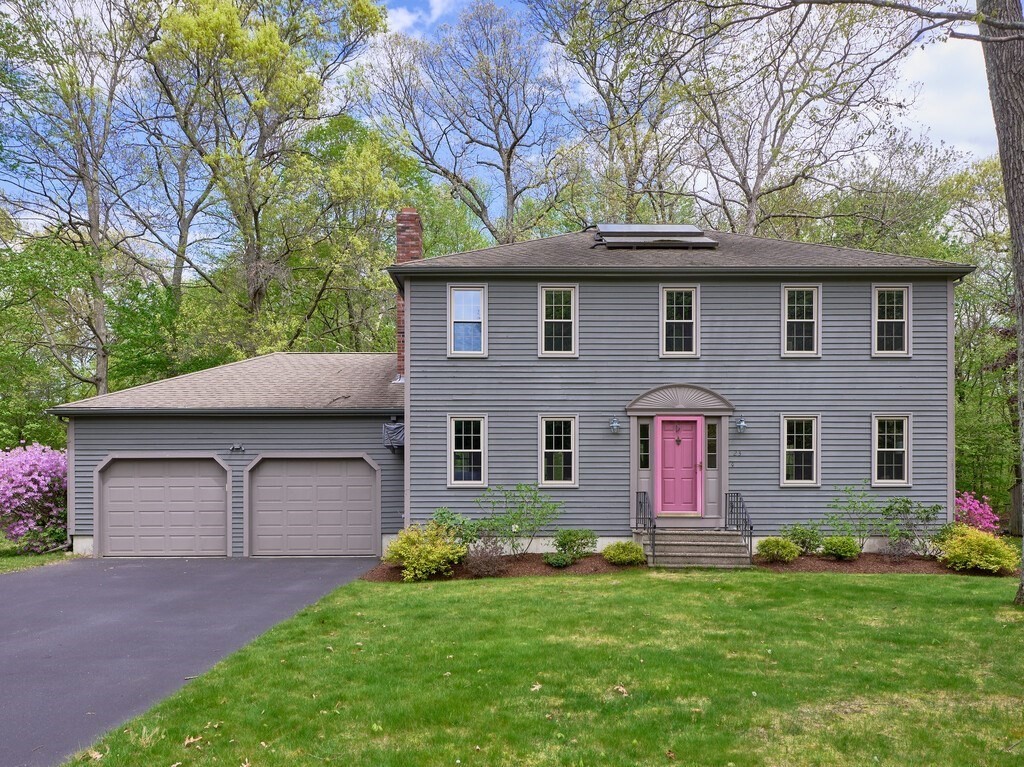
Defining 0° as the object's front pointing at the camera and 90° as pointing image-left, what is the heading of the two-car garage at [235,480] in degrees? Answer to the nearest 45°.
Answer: approximately 0°

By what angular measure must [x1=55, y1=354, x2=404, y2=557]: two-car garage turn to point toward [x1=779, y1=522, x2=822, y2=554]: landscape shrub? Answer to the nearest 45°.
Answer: approximately 45° to its left

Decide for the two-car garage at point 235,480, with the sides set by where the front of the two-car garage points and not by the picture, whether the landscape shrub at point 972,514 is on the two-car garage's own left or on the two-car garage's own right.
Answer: on the two-car garage's own left

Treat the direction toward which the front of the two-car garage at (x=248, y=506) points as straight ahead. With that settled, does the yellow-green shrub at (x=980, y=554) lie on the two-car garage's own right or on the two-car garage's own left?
on the two-car garage's own left

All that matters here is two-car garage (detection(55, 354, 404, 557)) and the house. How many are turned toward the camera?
2

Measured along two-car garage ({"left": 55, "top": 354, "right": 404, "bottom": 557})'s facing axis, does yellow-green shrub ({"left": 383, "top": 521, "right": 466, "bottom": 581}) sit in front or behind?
in front

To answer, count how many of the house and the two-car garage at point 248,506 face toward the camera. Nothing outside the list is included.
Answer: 2

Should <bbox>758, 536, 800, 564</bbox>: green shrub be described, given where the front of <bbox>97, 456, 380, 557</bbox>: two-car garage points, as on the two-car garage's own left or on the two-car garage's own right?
on the two-car garage's own left
